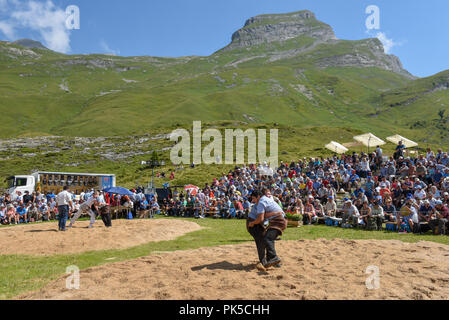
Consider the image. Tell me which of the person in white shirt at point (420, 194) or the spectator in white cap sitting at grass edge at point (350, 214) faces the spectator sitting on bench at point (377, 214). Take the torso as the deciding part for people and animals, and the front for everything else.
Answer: the person in white shirt

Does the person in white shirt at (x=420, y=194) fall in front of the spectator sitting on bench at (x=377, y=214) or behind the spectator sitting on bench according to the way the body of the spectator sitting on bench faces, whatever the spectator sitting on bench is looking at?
behind

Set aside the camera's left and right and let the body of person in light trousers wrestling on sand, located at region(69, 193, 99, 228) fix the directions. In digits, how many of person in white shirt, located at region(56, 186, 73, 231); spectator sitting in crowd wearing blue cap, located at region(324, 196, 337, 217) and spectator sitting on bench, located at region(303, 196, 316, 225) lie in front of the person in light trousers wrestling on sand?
2

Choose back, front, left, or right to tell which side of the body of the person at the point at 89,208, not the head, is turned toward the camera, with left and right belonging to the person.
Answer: right

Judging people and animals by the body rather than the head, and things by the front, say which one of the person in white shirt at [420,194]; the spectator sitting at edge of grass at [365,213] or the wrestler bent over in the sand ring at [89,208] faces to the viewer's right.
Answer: the wrestler bent over in the sand ring
